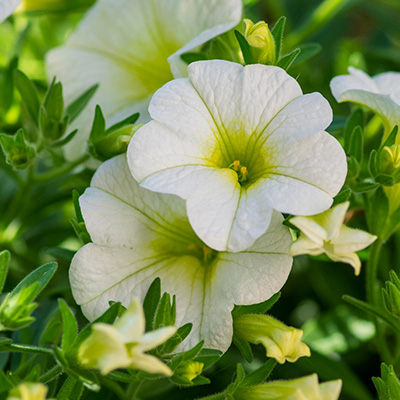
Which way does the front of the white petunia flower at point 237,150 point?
toward the camera
